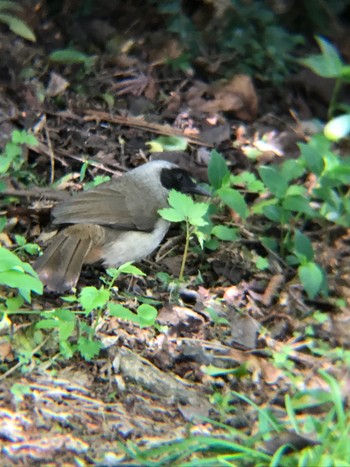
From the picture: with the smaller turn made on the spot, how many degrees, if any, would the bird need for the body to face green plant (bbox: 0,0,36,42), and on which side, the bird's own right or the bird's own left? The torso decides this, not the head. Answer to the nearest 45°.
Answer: approximately 90° to the bird's own left

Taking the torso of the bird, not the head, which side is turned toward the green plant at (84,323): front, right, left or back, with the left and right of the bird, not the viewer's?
right

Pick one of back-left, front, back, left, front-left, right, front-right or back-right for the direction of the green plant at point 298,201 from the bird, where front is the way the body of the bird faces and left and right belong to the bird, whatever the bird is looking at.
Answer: front

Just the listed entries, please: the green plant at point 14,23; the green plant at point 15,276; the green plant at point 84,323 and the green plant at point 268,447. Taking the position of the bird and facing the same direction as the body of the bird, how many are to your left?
1

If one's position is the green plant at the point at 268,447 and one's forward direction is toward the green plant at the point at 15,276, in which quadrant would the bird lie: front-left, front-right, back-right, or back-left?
front-right

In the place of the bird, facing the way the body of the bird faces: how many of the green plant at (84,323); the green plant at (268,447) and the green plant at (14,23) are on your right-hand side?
2

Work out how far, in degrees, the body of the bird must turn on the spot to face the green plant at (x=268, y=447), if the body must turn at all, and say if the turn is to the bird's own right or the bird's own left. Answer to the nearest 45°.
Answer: approximately 90° to the bird's own right

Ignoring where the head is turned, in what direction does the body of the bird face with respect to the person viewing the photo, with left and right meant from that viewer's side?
facing to the right of the viewer

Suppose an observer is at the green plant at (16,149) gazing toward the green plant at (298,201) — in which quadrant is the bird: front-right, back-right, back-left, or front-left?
front-right

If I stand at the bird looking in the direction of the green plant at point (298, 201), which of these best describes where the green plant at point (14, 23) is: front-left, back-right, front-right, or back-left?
back-left
